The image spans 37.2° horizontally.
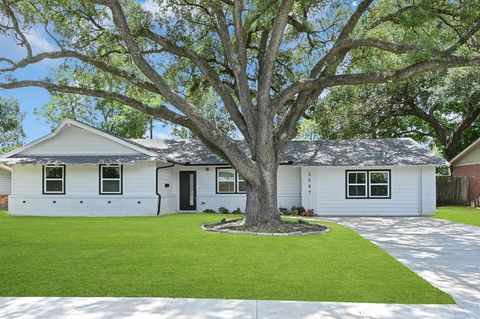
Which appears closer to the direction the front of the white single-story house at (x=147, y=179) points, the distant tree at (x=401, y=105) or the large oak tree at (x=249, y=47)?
the large oak tree

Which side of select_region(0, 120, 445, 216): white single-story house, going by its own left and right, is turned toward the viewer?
front

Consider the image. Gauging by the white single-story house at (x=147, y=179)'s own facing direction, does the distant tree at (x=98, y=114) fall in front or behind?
behind

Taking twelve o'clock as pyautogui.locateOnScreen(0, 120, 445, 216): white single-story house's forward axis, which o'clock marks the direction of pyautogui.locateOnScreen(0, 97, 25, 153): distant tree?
The distant tree is roughly at 5 o'clock from the white single-story house.

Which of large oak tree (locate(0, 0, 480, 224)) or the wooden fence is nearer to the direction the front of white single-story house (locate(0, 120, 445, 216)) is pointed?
the large oak tree

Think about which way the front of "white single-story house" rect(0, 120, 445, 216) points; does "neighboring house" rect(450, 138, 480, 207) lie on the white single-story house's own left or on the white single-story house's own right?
on the white single-story house's own left
